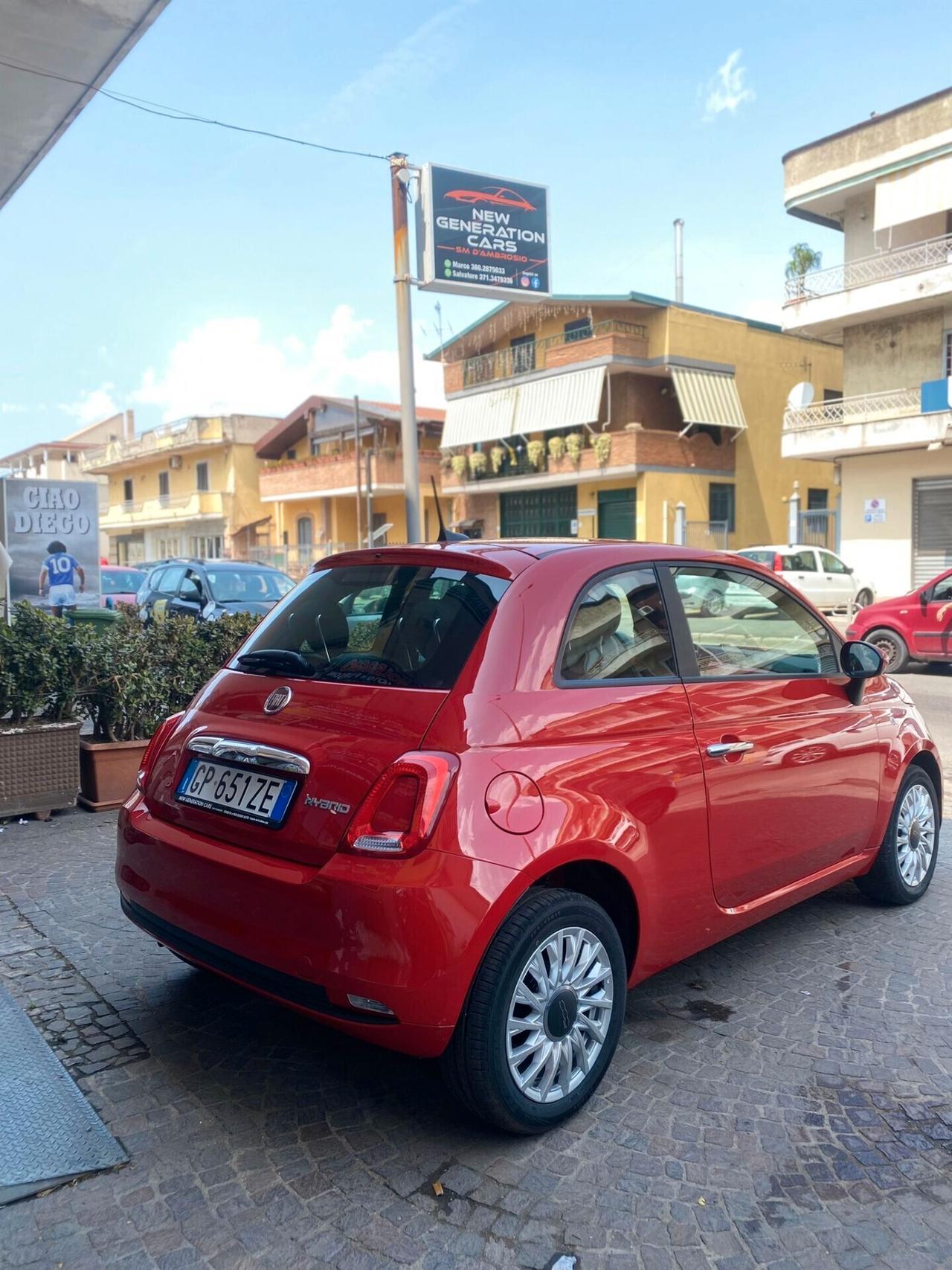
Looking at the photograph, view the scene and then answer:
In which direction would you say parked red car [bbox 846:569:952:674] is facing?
to the viewer's left

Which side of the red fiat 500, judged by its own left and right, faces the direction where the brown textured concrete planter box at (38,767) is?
left

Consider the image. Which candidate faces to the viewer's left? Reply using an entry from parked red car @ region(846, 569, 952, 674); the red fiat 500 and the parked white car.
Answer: the parked red car

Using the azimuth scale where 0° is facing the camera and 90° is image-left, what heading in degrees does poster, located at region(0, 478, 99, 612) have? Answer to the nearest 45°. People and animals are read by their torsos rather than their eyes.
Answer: approximately 0°

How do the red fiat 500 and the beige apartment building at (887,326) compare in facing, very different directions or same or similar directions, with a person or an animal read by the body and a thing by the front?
very different directions

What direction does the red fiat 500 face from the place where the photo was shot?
facing away from the viewer and to the right of the viewer

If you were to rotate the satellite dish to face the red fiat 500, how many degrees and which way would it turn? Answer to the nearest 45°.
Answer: approximately 45° to its left

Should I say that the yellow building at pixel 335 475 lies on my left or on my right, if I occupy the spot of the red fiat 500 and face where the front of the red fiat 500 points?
on my left

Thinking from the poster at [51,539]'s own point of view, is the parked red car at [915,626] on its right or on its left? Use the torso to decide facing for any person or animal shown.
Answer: on its left

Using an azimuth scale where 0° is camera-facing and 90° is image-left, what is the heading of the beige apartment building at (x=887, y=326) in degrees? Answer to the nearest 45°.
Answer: approximately 45°
